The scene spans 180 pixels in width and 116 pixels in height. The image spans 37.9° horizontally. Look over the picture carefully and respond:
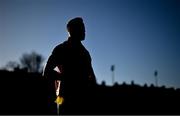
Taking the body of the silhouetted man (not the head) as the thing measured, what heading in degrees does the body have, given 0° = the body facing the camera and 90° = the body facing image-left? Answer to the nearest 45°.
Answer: approximately 315°
